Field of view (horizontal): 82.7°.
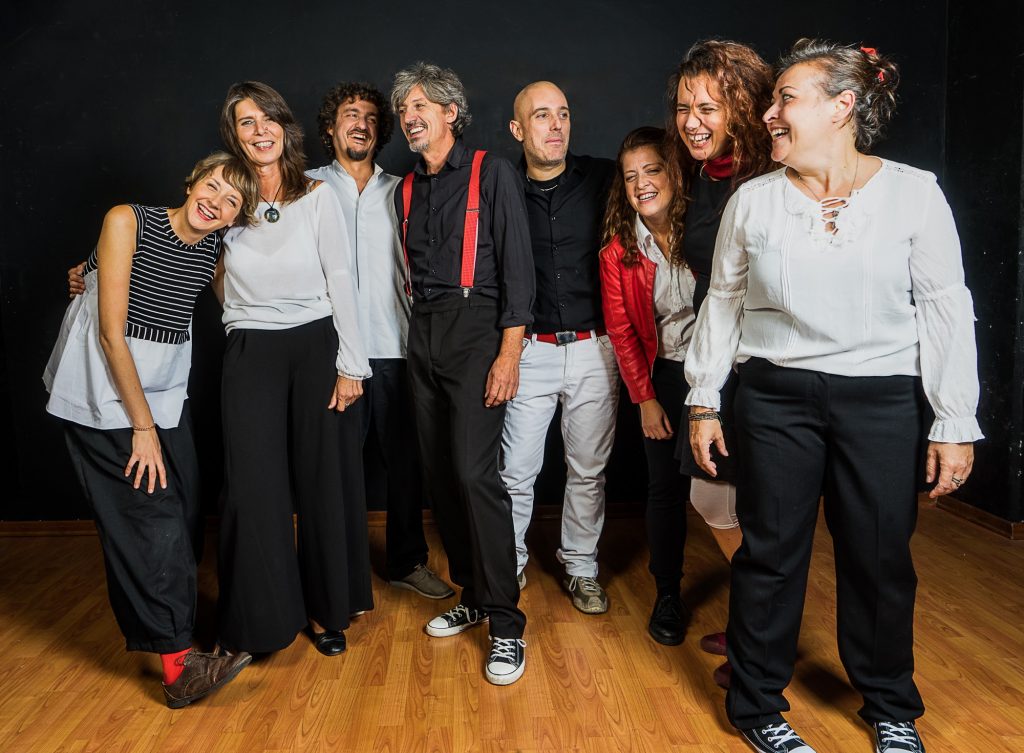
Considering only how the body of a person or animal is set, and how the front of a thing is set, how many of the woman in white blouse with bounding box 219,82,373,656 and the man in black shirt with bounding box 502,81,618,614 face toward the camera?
2

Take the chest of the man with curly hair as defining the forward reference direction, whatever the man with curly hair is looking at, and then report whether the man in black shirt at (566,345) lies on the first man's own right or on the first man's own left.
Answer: on the first man's own left

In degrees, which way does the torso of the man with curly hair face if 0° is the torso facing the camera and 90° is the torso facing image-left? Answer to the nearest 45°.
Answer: approximately 0°

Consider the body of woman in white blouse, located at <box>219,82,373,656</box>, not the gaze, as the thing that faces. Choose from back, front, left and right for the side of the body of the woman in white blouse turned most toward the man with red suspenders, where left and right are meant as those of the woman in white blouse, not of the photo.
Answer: left

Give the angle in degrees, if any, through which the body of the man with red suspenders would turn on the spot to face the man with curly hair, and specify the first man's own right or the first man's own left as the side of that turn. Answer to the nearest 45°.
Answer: approximately 90° to the first man's own right

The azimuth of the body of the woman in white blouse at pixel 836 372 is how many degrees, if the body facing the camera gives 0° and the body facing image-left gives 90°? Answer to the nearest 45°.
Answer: approximately 0°

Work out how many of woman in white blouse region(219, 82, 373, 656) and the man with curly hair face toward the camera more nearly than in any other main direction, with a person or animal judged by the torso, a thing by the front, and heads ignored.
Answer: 2

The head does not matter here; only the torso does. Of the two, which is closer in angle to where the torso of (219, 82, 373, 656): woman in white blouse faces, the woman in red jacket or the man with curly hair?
the woman in red jacket

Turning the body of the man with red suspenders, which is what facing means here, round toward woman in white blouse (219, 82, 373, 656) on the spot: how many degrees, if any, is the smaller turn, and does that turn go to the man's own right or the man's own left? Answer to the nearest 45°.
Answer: approximately 45° to the man's own right

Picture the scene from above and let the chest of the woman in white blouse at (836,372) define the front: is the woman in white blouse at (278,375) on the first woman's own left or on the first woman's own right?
on the first woman's own right
